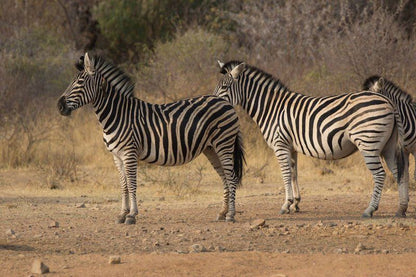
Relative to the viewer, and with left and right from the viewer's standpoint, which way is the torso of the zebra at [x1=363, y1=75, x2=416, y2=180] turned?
facing to the left of the viewer

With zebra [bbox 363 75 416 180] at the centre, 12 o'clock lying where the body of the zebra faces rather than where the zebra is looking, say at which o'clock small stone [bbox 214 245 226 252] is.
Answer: The small stone is roughly at 10 o'clock from the zebra.

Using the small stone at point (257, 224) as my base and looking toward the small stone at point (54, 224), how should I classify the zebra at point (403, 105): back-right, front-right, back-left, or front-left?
back-right

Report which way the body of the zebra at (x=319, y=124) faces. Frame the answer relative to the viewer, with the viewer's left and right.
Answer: facing to the left of the viewer

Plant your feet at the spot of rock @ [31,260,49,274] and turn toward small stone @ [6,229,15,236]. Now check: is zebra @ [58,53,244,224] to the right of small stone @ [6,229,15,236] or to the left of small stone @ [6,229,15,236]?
right

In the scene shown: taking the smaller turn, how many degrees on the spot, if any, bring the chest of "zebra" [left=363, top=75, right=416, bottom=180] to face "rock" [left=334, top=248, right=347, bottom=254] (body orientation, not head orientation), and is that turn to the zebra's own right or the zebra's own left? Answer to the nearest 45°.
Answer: approximately 90° to the zebra's own left

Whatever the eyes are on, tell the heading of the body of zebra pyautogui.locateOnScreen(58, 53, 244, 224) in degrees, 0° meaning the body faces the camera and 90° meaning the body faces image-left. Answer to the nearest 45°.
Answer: approximately 90°

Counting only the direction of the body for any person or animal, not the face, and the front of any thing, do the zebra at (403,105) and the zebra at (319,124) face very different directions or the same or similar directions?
same or similar directions

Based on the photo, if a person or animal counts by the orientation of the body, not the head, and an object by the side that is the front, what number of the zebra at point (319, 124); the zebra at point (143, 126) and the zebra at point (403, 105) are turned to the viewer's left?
3

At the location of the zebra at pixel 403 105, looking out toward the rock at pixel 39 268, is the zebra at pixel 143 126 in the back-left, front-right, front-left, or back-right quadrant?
front-right

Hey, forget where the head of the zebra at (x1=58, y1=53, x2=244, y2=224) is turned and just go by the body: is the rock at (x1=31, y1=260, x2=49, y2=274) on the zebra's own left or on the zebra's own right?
on the zebra's own left

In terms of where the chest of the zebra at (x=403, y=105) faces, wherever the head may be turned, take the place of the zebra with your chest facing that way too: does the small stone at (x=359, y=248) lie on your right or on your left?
on your left

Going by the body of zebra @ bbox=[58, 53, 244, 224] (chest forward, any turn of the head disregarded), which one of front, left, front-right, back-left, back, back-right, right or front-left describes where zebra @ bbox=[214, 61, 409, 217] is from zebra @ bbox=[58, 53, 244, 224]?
back
